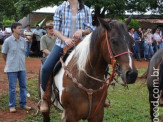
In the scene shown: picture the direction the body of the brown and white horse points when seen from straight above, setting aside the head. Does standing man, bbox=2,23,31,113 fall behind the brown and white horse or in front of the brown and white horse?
behind

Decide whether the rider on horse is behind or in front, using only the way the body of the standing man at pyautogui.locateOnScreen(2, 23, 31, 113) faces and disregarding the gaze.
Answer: in front

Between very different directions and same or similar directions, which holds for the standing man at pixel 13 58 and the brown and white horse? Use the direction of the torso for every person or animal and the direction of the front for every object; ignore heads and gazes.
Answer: same or similar directions

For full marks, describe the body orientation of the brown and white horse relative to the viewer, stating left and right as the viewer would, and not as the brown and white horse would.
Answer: facing the viewer and to the right of the viewer

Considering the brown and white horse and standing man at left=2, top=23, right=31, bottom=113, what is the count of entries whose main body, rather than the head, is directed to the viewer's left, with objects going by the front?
0

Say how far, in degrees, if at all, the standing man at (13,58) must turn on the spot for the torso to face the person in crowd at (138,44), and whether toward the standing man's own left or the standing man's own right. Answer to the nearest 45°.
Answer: approximately 90° to the standing man's own left

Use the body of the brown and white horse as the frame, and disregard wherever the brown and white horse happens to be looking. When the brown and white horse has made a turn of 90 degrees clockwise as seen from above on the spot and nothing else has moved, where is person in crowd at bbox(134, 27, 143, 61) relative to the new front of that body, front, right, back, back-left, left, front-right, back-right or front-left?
back-right

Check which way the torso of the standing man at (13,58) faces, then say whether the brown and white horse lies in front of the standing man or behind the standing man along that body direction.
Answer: in front
